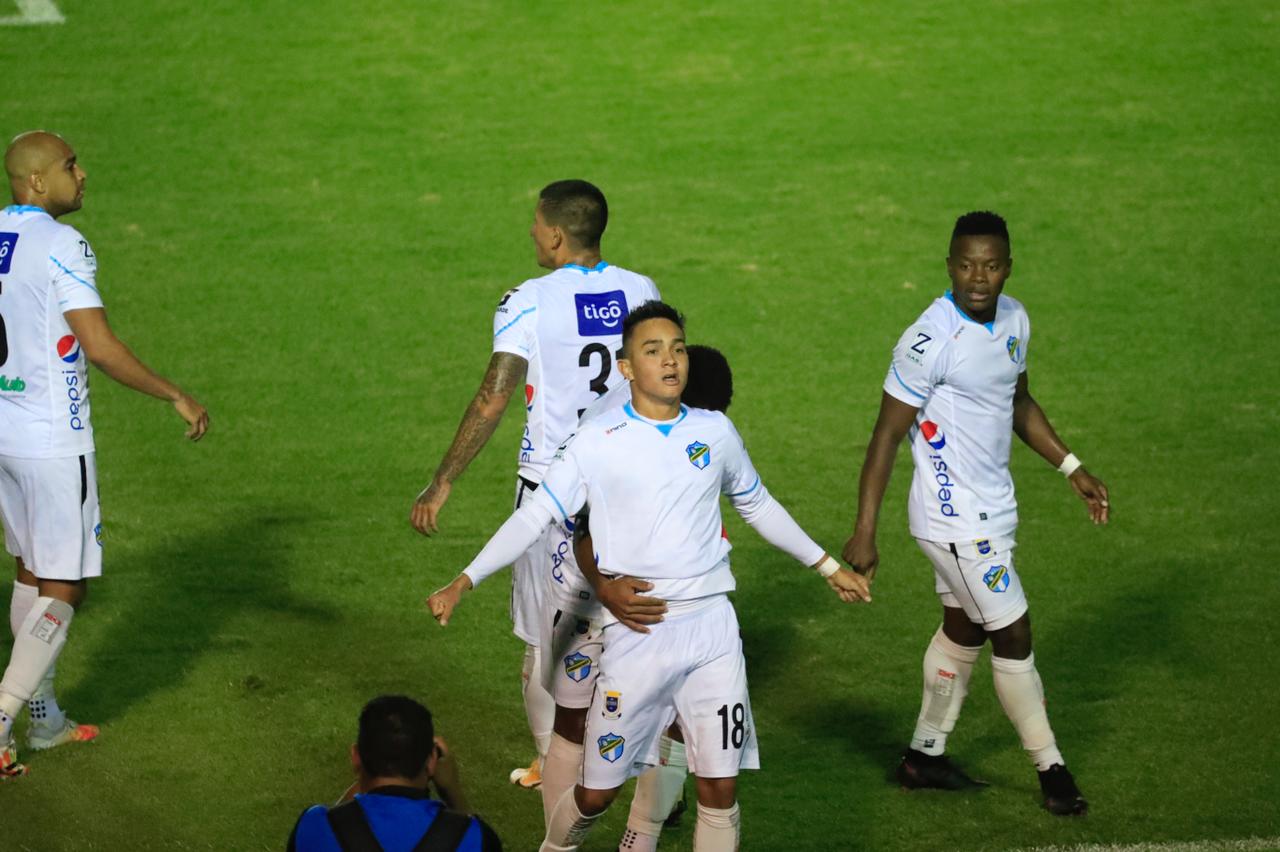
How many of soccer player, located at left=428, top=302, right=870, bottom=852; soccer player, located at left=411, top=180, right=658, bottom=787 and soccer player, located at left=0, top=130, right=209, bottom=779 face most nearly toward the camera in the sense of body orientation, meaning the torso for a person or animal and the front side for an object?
1

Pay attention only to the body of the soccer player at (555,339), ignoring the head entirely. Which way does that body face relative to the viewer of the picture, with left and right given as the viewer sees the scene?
facing away from the viewer and to the left of the viewer

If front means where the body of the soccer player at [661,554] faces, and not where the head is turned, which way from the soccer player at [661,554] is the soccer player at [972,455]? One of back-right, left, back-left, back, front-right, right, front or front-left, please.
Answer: back-left

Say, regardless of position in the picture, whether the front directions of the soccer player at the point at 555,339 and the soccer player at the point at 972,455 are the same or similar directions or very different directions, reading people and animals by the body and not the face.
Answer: very different directions

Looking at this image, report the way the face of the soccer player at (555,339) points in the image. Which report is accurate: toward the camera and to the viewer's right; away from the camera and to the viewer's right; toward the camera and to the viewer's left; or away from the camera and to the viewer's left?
away from the camera and to the viewer's left

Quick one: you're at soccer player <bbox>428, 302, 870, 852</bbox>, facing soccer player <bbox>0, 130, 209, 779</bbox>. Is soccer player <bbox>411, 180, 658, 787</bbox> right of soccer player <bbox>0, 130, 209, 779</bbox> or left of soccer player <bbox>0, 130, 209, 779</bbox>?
right

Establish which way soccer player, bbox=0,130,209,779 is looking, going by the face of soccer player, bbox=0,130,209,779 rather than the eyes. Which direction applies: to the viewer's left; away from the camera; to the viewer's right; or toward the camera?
to the viewer's right

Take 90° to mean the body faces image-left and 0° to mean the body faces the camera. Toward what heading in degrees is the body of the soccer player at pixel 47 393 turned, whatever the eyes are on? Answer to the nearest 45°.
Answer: approximately 225°

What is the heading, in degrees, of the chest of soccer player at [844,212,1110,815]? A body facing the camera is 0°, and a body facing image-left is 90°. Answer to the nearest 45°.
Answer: approximately 315°

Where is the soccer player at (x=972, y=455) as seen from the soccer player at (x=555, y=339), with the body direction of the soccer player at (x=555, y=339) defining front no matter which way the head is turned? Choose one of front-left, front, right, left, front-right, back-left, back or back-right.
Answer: back-right
